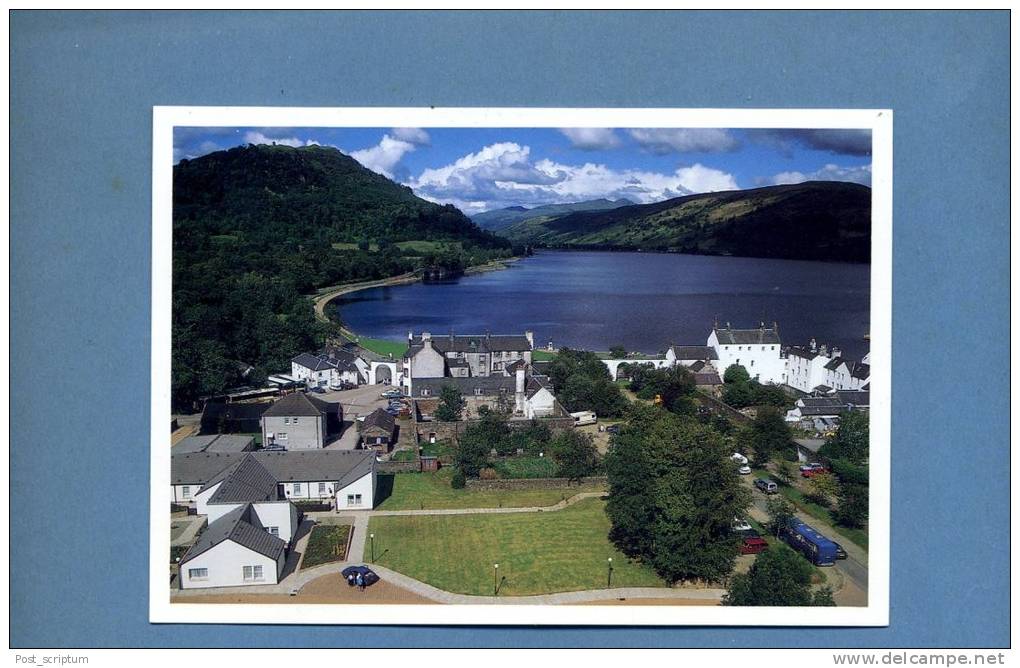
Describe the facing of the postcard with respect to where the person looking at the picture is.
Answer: facing the viewer
